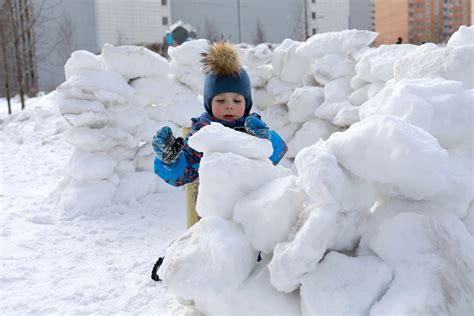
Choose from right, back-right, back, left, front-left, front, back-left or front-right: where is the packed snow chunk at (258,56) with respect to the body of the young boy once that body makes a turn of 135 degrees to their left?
front-left

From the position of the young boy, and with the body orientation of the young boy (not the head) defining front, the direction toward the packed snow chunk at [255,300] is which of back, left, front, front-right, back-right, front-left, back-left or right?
front

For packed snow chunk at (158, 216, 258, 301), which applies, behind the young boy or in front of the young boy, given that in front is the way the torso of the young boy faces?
in front

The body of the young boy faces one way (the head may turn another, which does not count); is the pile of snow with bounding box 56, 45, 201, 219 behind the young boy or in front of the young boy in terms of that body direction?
behind

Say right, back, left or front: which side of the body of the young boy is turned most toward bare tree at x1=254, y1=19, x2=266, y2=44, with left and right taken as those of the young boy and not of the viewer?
back

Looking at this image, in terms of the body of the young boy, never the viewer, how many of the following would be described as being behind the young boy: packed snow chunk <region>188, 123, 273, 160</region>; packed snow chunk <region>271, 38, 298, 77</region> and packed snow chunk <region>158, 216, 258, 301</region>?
1

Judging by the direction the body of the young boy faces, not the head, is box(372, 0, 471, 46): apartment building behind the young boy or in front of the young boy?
behind

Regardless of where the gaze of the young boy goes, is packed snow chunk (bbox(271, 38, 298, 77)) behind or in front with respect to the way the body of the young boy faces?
behind

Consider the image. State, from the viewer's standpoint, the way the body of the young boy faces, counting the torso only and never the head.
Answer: toward the camera

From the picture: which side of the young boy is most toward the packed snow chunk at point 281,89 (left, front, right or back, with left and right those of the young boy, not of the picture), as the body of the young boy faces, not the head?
back

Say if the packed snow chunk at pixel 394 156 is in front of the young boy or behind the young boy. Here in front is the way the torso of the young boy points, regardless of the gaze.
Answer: in front

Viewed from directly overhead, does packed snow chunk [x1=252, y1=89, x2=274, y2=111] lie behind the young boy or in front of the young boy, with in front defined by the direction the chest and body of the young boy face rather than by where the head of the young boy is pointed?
behind
